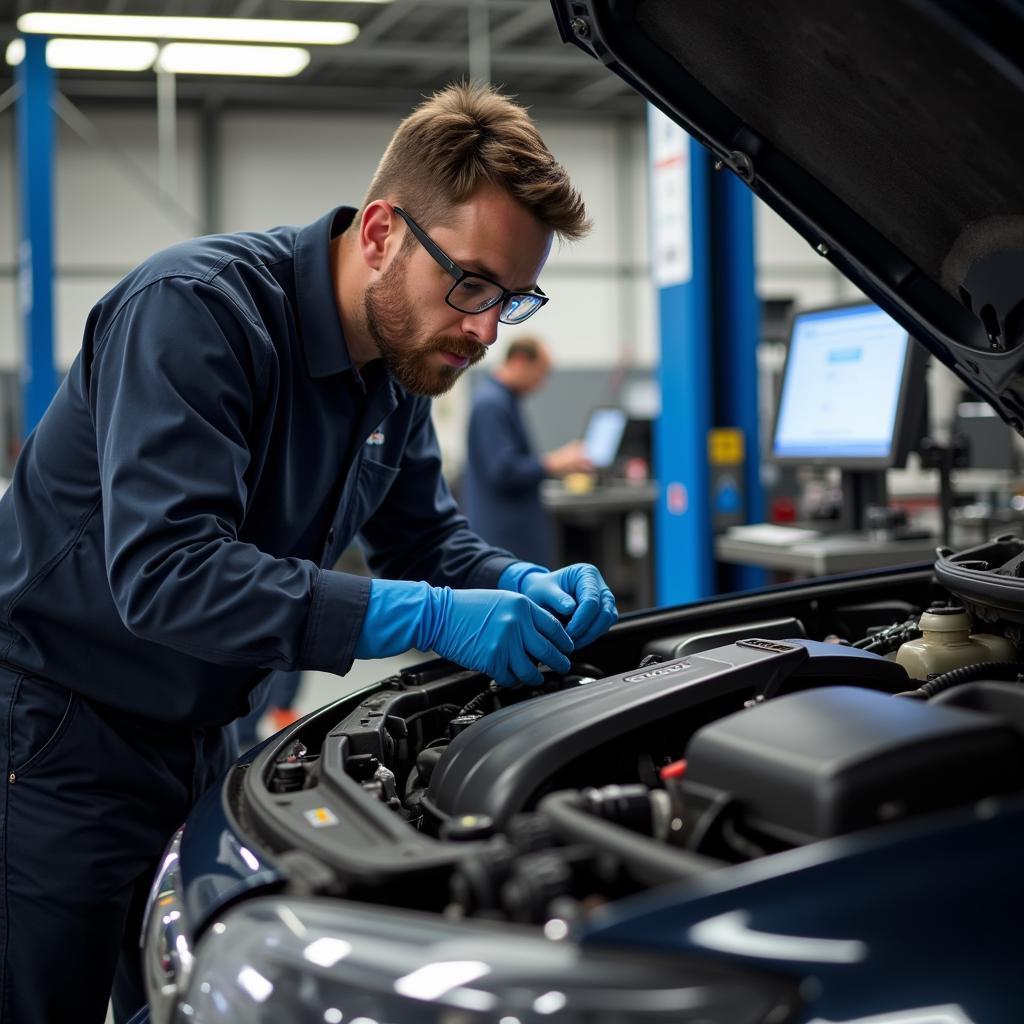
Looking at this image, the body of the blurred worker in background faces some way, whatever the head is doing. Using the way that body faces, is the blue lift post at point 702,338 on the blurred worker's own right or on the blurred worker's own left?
on the blurred worker's own right

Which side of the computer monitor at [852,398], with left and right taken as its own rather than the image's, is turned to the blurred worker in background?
right

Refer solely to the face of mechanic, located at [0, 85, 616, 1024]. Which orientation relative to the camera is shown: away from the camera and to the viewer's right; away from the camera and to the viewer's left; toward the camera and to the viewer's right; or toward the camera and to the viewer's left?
toward the camera and to the viewer's right

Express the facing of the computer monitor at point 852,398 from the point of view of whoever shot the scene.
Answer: facing the viewer and to the left of the viewer

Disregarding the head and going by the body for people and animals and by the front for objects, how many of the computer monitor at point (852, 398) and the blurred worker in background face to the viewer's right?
1

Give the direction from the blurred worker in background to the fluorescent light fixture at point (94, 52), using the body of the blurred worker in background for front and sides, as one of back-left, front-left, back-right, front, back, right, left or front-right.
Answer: back-left

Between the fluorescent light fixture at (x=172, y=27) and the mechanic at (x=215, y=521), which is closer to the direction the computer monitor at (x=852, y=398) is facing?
the mechanic

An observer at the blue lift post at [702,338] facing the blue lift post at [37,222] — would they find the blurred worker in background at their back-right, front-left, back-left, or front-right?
front-right

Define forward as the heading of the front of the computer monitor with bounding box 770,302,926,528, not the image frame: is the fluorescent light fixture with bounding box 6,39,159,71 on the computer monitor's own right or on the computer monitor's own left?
on the computer monitor's own right

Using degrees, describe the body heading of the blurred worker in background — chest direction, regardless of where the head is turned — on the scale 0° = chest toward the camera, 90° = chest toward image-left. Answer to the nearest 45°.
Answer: approximately 270°
